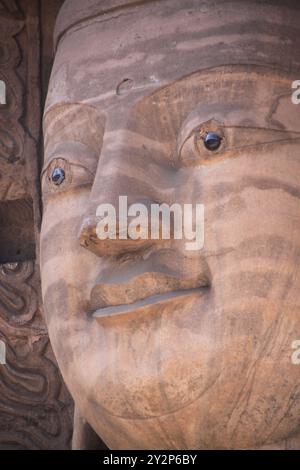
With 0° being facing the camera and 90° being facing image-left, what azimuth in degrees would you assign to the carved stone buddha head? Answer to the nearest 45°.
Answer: approximately 45°
